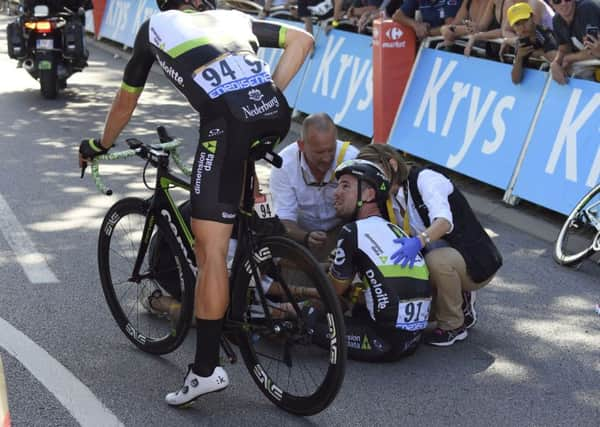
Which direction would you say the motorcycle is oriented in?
away from the camera

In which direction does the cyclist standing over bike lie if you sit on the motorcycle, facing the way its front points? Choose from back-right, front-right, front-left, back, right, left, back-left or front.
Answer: back

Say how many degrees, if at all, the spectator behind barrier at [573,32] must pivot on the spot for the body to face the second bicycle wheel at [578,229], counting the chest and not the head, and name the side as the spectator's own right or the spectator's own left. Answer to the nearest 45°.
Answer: approximately 45° to the spectator's own left

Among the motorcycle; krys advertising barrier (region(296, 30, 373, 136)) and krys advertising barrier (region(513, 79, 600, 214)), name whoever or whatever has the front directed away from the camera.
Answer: the motorcycle

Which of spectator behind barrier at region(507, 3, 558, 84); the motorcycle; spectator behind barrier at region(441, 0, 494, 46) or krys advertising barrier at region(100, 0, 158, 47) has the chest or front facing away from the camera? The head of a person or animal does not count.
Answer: the motorcycle

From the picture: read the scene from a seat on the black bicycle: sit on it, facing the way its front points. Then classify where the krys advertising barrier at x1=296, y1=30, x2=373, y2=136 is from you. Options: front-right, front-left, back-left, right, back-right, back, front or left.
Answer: front-right

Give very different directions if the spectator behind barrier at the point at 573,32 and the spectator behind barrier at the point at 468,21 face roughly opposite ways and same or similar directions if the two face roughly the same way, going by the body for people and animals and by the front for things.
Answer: same or similar directions

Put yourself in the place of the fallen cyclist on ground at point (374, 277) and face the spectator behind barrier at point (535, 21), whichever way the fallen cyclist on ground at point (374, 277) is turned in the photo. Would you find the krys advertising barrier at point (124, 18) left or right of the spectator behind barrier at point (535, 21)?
left

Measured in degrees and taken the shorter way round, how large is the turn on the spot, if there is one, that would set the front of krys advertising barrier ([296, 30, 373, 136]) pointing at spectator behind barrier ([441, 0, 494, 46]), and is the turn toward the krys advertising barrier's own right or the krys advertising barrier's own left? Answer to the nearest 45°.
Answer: approximately 90° to the krys advertising barrier's own left

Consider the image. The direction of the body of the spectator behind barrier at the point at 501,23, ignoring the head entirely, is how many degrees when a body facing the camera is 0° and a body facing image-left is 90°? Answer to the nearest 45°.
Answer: approximately 45°

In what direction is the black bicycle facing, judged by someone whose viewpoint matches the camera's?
facing away from the viewer and to the left of the viewer

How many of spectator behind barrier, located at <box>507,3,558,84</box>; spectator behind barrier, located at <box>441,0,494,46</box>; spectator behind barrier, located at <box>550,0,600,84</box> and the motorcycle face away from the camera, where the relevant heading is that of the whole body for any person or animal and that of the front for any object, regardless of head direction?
1

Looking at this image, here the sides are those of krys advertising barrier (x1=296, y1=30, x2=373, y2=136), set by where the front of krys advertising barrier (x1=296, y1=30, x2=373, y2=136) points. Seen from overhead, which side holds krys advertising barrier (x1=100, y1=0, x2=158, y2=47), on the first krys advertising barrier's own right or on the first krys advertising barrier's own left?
on the first krys advertising barrier's own right

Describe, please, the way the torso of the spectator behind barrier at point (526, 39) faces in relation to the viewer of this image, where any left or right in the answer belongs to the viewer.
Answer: facing the viewer and to the left of the viewer

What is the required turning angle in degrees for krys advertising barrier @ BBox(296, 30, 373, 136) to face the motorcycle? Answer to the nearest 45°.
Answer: approximately 45° to its right

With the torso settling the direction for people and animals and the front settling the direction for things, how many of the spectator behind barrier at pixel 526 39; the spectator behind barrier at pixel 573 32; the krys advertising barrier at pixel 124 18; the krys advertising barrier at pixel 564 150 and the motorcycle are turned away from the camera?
1
